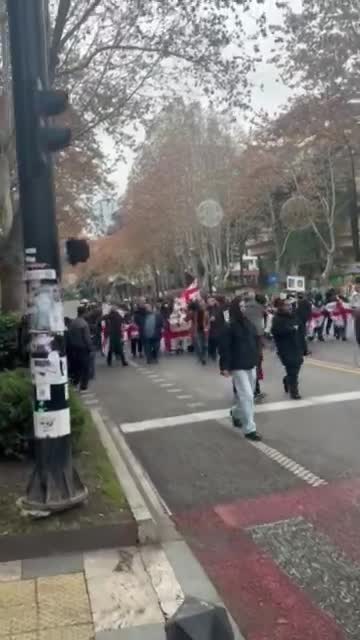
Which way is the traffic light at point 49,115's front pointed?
to the viewer's right

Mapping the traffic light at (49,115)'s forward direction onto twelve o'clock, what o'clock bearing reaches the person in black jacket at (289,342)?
The person in black jacket is roughly at 10 o'clock from the traffic light.

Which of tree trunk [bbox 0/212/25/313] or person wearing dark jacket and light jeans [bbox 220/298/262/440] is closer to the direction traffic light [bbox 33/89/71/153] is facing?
the person wearing dark jacket and light jeans

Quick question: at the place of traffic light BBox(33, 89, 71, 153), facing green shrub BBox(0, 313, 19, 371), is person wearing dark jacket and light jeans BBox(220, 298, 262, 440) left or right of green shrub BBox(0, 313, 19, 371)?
right

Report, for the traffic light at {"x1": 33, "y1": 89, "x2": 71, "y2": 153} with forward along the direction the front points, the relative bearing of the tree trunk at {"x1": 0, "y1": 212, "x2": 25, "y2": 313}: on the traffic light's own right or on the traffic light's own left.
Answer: on the traffic light's own left

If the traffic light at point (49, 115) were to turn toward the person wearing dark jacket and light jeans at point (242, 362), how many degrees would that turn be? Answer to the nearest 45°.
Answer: approximately 45° to its left
